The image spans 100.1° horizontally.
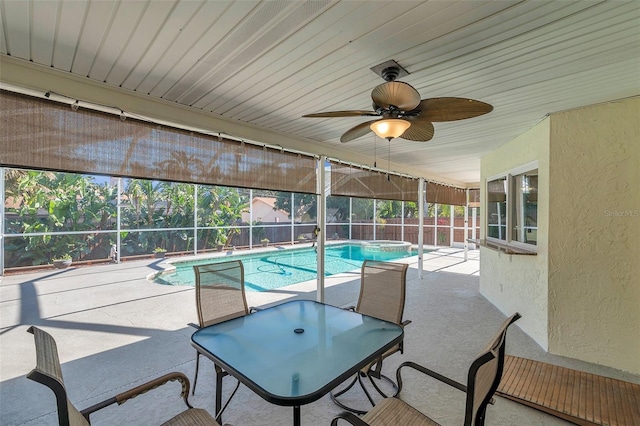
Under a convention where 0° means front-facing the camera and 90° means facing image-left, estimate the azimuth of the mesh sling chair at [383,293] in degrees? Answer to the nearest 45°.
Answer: approximately 45°

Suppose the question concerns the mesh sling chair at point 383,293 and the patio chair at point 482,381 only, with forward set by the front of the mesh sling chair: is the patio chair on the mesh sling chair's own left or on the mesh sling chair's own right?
on the mesh sling chair's own left

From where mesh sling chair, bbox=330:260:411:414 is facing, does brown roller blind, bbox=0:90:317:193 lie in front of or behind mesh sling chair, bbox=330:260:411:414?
in front

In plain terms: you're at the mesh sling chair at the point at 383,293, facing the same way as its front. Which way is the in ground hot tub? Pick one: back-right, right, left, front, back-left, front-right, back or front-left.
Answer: back-right

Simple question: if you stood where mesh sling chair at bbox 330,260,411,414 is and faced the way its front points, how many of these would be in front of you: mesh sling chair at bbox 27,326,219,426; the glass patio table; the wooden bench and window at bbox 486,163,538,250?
2

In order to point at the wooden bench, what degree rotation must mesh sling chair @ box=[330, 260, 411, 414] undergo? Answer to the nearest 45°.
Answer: approximately 135° to its left

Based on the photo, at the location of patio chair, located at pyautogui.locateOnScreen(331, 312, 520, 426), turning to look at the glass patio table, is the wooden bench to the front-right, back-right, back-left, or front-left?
back-right

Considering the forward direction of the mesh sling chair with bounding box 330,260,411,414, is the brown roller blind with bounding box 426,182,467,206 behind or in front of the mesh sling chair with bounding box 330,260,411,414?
behind

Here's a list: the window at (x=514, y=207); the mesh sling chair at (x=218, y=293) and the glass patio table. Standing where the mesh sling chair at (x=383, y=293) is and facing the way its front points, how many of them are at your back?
1

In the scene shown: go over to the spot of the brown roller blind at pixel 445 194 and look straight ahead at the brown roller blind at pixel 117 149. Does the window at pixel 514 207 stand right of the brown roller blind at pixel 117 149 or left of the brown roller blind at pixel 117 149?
left

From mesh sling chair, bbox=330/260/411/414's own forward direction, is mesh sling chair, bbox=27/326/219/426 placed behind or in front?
in front
